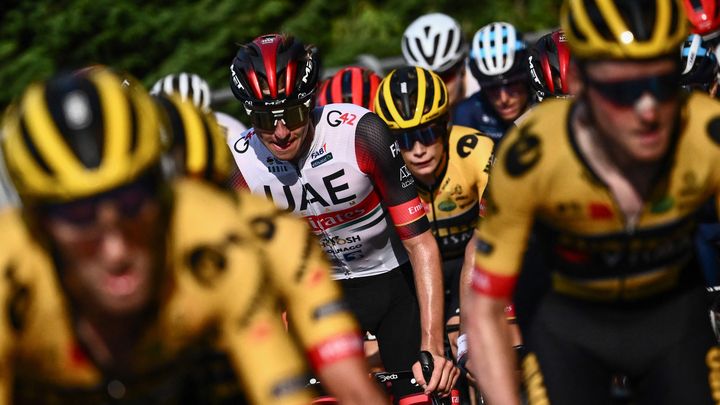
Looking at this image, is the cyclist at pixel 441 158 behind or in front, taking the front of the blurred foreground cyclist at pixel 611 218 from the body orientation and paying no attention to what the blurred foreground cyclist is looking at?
behind

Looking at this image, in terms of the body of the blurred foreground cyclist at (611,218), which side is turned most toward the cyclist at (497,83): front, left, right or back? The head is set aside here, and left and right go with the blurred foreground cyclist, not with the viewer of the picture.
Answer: back

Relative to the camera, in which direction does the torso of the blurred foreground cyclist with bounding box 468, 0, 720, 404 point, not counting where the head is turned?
toward the camera

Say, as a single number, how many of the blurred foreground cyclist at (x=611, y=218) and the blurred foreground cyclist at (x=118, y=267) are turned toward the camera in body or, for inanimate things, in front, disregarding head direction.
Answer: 2

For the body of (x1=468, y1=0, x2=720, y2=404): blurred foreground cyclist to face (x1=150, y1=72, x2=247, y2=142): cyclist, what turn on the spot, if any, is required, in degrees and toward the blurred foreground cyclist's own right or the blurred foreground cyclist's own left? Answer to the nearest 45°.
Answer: approximately 135° to the blurred foreground cyclist's own right

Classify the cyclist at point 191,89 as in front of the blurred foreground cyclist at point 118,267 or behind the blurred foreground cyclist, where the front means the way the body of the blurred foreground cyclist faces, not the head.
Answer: behind

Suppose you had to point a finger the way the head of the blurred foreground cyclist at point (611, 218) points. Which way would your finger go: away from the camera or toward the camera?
toward the camera

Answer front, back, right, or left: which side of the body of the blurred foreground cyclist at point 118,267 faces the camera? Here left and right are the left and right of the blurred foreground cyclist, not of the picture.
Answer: front

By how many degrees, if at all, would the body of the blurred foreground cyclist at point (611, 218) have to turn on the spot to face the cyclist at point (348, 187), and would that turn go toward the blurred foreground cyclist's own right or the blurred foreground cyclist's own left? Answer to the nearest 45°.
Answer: approximately 135° to the blurred foreground cyclist's own right
